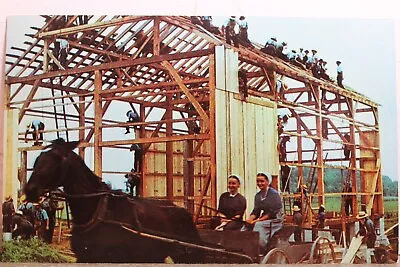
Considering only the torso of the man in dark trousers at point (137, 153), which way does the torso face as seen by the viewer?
to the viewer's left

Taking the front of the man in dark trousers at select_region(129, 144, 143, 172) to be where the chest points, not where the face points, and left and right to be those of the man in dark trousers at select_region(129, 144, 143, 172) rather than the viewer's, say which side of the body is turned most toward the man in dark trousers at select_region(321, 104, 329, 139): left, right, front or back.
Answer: back

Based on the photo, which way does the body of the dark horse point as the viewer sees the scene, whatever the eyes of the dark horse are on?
to the viewer's left
